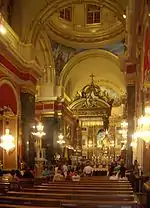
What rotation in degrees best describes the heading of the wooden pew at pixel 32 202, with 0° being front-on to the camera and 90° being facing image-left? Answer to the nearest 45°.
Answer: approximately 180°

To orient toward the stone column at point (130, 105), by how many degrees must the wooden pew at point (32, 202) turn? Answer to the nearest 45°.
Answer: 0° — it already faces it

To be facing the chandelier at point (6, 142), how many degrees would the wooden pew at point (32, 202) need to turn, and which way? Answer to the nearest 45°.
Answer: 0° — it already faces it
